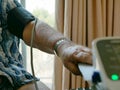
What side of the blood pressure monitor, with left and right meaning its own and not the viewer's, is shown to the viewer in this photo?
front
